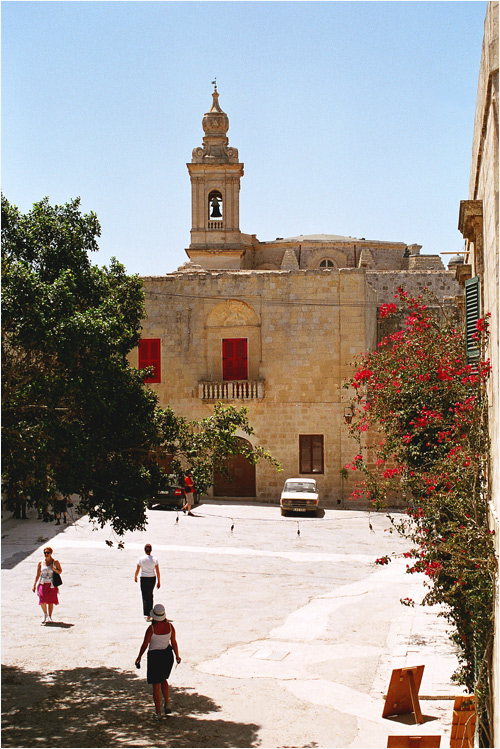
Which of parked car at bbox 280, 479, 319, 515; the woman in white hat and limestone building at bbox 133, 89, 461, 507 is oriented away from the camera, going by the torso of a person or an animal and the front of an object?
the woman in white hat

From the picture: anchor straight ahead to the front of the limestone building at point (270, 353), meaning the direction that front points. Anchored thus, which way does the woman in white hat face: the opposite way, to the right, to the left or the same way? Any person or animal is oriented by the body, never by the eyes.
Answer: the opposite way

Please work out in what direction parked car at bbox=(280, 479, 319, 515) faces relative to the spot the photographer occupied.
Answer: facing the viewer

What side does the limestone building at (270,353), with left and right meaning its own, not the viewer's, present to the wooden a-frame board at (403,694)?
front

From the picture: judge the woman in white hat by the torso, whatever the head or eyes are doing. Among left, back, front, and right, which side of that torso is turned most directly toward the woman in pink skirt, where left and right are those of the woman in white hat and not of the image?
front

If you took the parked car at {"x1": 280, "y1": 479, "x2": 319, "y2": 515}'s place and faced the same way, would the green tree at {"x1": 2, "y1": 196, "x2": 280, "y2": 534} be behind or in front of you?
in front

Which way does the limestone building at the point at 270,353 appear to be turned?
toward the camera

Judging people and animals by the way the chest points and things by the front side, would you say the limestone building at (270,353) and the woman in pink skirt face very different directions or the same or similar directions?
same or similar directions

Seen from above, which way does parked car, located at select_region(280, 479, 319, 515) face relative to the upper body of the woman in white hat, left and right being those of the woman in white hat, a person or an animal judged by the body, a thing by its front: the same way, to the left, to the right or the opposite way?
the opposite way

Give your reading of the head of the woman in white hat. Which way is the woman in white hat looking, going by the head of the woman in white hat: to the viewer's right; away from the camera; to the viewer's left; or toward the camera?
away from the camera

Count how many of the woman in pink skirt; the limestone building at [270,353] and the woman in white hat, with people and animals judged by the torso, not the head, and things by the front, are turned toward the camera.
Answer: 2

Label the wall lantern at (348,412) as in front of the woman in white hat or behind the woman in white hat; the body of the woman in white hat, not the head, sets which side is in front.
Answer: in front

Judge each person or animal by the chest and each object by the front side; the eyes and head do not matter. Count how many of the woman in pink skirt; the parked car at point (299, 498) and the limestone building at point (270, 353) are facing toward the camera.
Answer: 3

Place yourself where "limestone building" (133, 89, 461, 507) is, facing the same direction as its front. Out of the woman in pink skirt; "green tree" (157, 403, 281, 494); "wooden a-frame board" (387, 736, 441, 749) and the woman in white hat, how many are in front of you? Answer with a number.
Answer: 4

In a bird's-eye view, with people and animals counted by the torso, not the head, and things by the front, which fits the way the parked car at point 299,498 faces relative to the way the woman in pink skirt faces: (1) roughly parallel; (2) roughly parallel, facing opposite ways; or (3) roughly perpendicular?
roughly parallel

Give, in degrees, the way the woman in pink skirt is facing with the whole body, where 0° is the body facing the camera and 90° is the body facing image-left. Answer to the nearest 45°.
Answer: approximately 0°

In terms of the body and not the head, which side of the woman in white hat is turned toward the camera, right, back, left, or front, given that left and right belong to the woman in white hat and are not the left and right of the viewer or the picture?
back

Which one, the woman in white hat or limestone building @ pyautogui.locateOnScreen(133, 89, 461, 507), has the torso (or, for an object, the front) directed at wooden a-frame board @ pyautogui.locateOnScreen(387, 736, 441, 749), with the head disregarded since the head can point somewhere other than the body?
the limestone building
